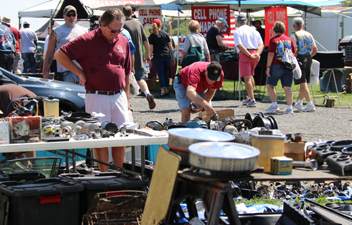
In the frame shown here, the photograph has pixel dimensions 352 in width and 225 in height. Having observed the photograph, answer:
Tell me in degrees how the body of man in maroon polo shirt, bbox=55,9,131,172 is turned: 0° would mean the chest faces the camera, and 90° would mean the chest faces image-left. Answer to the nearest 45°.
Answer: approximately 315°

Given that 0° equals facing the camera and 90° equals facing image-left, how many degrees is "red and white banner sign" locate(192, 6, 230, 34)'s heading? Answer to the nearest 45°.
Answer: approximately 0°

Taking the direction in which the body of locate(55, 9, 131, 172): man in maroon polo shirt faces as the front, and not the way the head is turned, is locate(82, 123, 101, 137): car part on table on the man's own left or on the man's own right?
on the man's own right

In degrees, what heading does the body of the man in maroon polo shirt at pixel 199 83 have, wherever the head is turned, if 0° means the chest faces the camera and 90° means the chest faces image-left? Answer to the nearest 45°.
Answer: approximately 315°

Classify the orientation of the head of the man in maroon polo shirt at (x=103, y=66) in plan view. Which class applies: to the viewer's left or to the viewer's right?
to the viewer's right

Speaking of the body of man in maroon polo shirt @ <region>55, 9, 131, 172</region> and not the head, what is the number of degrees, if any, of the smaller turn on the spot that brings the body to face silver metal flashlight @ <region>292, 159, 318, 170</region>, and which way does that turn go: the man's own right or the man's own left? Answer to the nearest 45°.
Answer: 0° — they already face it

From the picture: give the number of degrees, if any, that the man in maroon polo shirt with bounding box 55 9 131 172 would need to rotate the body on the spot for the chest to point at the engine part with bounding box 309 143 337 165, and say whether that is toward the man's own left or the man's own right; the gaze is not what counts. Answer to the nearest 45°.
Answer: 0° — they already face it

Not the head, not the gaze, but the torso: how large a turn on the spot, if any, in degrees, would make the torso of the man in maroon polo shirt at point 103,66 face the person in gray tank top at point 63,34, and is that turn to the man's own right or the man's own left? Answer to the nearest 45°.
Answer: approximately 135° to the man's own left
